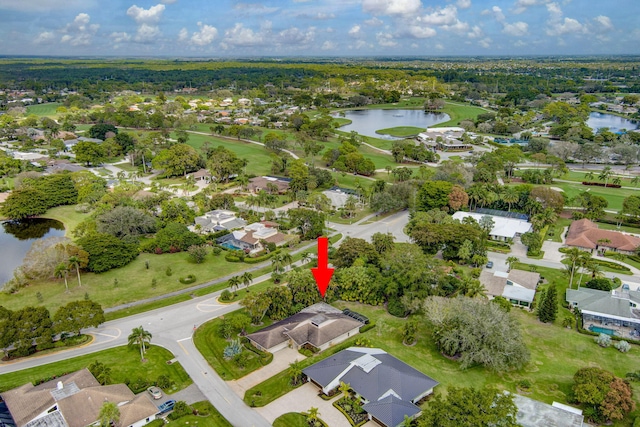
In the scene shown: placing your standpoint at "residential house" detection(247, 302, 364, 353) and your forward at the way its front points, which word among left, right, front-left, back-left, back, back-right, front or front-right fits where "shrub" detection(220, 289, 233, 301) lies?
right

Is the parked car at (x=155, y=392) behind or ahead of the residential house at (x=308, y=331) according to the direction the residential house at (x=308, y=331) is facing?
ahead

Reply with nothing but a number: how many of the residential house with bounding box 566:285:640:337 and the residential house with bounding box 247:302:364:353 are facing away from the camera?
1

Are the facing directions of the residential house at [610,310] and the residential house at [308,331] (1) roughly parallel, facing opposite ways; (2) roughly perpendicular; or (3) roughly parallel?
roughly parallel, facing opposite ways

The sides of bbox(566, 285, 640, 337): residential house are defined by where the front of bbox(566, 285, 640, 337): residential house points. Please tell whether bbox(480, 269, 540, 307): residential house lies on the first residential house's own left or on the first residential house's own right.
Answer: on the first residential house's own left

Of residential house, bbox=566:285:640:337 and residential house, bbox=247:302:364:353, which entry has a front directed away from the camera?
residential house, bbox=566:285:640:337

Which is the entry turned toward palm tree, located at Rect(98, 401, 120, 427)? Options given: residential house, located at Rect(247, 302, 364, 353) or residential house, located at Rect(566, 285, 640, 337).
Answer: residential house, located at Rect(247, 302, 364, 353)

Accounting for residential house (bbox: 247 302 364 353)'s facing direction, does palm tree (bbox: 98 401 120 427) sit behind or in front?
in front

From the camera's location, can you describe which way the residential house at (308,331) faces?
facing the viewer and to the left of the viewer

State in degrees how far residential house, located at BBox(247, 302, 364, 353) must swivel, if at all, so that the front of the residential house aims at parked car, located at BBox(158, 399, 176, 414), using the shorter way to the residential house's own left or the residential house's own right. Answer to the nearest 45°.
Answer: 0° — it already faces it

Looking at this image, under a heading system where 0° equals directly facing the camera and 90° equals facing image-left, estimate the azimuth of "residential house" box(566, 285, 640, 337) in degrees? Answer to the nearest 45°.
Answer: approximately 180°

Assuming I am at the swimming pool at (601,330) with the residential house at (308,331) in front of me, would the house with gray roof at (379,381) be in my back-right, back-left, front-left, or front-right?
front-left

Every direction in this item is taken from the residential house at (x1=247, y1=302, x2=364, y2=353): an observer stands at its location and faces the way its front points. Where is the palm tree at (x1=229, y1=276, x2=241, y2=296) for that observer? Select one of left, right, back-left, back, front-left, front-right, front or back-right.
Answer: right

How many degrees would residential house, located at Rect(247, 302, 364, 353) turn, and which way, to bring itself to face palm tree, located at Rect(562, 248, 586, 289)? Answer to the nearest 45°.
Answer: approximately 135° to its left

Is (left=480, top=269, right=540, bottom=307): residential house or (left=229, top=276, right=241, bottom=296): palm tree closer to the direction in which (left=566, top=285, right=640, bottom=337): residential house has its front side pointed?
the residential house
